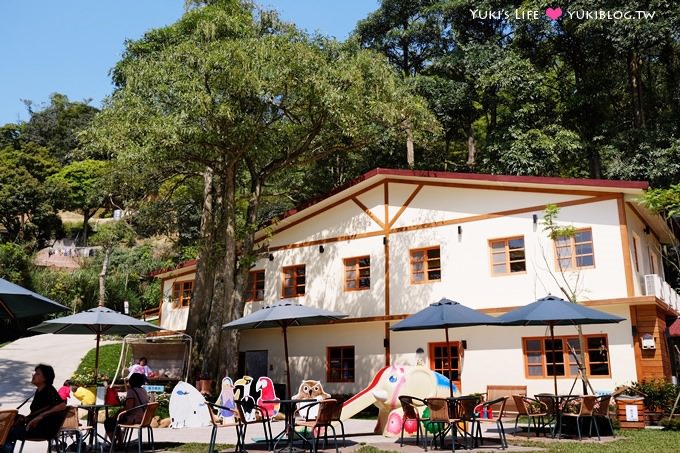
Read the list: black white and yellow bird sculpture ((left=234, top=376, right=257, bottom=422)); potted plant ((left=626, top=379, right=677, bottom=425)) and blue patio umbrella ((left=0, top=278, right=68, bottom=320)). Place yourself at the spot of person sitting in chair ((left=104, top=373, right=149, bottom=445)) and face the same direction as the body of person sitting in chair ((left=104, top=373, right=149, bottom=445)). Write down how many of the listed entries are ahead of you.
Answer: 1
